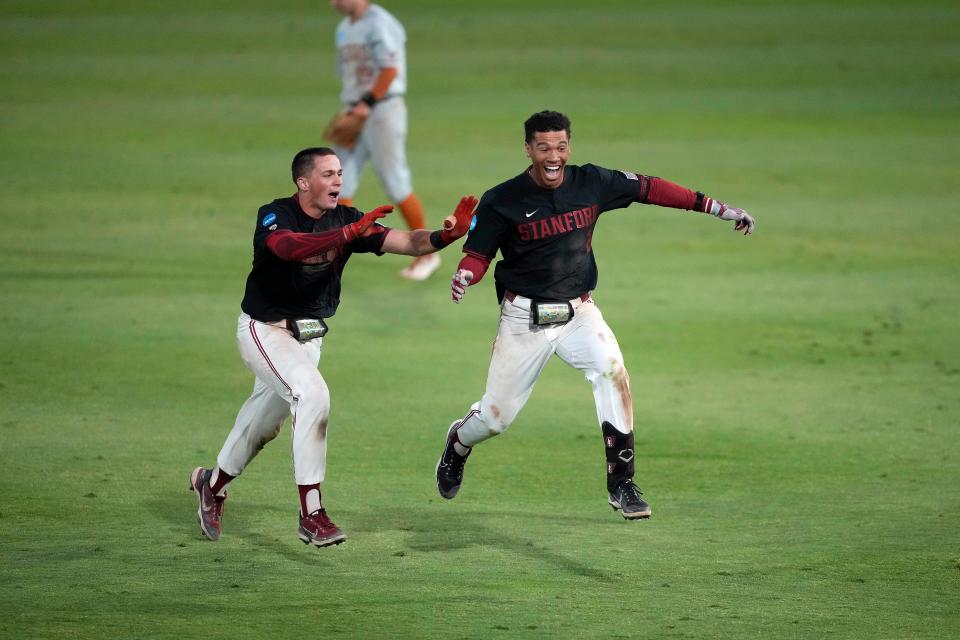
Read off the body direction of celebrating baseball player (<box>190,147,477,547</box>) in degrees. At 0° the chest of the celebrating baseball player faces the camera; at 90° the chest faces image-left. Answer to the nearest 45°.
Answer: approximately 315°

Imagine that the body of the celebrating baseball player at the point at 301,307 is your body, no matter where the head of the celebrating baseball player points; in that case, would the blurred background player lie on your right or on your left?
on your left
